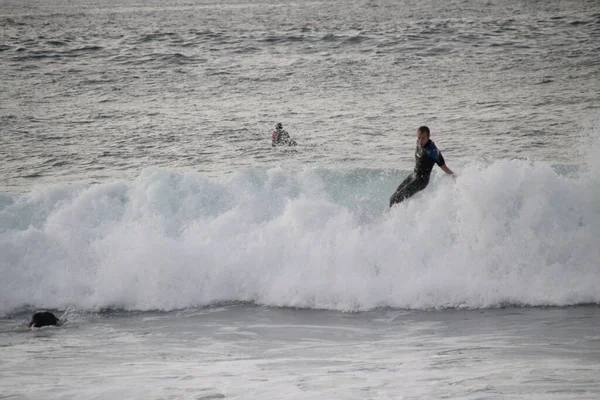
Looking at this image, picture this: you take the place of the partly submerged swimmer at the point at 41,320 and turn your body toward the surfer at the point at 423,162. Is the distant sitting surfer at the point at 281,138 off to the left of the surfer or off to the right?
left

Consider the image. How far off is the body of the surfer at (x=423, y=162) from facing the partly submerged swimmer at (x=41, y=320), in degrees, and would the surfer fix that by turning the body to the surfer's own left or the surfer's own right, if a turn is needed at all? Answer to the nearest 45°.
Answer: approximately 45° to the surfer's own right

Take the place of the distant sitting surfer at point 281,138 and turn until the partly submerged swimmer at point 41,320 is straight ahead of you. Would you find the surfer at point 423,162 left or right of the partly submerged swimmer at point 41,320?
left
